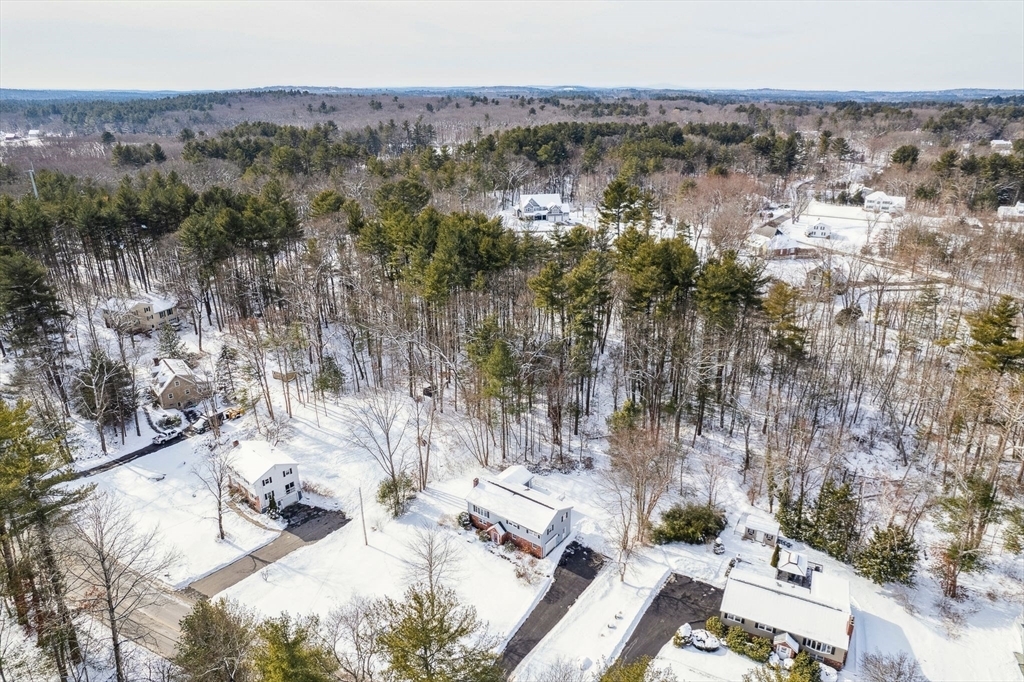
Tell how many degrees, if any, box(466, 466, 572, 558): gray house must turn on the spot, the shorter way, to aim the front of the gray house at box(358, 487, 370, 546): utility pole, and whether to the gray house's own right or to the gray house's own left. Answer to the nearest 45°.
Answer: approximately 45° to the gray house's own right

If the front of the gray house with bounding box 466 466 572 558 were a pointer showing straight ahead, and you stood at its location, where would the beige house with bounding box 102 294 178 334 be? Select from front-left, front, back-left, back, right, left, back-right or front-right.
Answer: right

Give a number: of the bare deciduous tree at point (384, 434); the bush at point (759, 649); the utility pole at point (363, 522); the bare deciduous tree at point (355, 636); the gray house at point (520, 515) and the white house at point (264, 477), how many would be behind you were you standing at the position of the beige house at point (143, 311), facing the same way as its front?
0

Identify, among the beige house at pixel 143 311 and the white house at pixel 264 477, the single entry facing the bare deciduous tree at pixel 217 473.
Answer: the beige house at pixel 143 311

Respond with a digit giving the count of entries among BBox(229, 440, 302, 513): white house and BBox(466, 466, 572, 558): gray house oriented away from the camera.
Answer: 0

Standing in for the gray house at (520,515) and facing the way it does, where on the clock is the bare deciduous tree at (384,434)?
The bare deciduous tree is roughly at 3 o'clock from the gray house.

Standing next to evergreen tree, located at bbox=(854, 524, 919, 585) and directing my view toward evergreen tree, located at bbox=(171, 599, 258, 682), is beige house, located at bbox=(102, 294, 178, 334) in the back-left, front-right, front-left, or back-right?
front-right

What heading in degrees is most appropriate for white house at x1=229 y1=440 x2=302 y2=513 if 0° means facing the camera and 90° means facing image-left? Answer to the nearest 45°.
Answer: approximately 45°

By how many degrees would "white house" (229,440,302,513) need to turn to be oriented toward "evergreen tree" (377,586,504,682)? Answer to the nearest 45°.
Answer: approximately 45° to its left

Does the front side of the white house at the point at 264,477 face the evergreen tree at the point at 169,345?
no

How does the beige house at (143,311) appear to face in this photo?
toward the camera

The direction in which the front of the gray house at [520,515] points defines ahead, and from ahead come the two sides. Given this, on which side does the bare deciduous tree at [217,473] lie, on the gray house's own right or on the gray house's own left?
on the gray house's own right

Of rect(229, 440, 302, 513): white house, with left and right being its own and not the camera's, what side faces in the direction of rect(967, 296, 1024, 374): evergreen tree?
left

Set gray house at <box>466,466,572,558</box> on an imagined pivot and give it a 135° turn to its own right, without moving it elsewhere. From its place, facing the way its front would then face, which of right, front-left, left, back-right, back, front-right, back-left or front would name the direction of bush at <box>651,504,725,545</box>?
right

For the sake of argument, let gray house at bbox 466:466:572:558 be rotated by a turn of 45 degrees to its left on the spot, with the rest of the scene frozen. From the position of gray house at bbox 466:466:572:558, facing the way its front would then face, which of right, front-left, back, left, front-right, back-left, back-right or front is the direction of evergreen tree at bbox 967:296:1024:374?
left

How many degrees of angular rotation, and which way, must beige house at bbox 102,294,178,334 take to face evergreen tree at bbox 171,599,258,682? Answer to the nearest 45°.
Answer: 0° — it already faces it

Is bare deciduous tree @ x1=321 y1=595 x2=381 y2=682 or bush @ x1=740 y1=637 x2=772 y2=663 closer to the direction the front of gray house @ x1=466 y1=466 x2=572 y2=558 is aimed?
the bare deciduous tree

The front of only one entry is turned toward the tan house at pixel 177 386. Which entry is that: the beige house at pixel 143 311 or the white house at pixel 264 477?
the beige house at pixel 143 311

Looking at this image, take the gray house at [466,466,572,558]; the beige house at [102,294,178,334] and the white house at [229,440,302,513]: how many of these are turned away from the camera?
0
